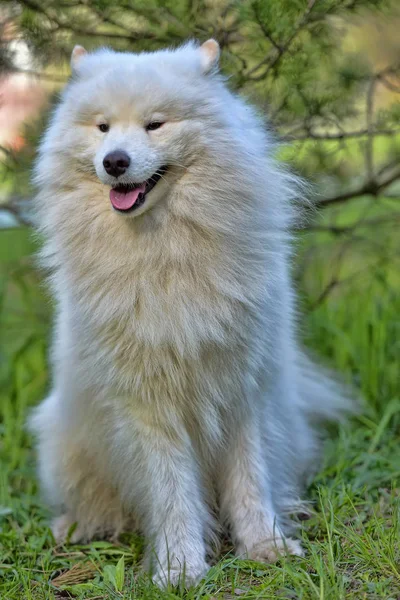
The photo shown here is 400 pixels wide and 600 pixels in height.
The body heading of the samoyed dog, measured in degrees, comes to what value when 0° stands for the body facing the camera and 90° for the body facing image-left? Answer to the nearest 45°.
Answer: approximately 0°
